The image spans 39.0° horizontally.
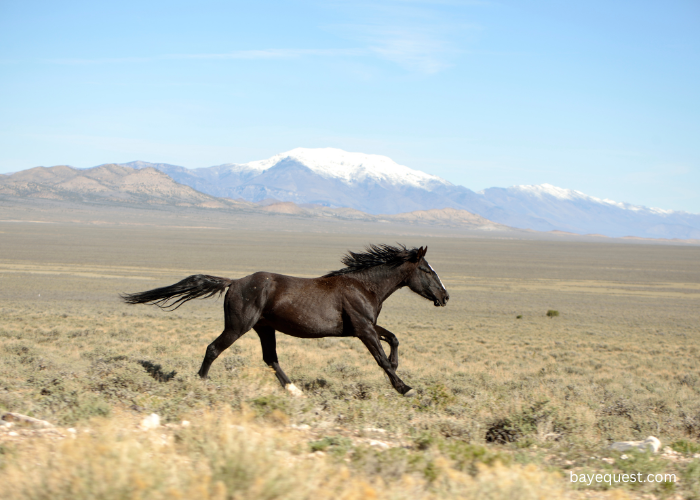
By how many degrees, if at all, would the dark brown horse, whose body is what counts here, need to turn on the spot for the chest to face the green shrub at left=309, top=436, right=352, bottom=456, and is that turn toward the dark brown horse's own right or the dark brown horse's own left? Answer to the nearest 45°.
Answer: approximately 90° to the dark brown horse's own right

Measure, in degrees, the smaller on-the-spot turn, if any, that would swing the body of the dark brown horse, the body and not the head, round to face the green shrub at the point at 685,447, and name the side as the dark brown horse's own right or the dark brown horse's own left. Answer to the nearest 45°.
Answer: approximately 45° to the dark brown horse's own right

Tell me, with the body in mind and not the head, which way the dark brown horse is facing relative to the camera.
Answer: to the viewer's right
